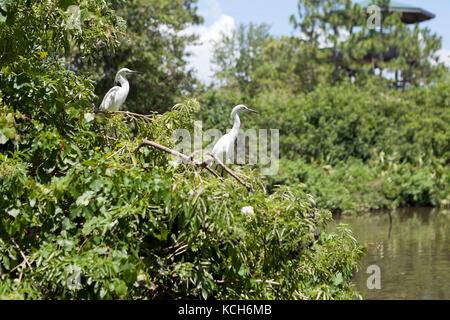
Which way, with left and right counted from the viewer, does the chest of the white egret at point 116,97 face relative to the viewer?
facing to the right of the viewer

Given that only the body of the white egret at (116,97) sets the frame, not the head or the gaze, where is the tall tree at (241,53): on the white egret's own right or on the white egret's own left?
on the white egret's own left

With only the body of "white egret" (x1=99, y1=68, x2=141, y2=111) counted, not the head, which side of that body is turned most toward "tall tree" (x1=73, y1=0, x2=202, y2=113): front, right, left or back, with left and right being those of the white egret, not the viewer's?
left
